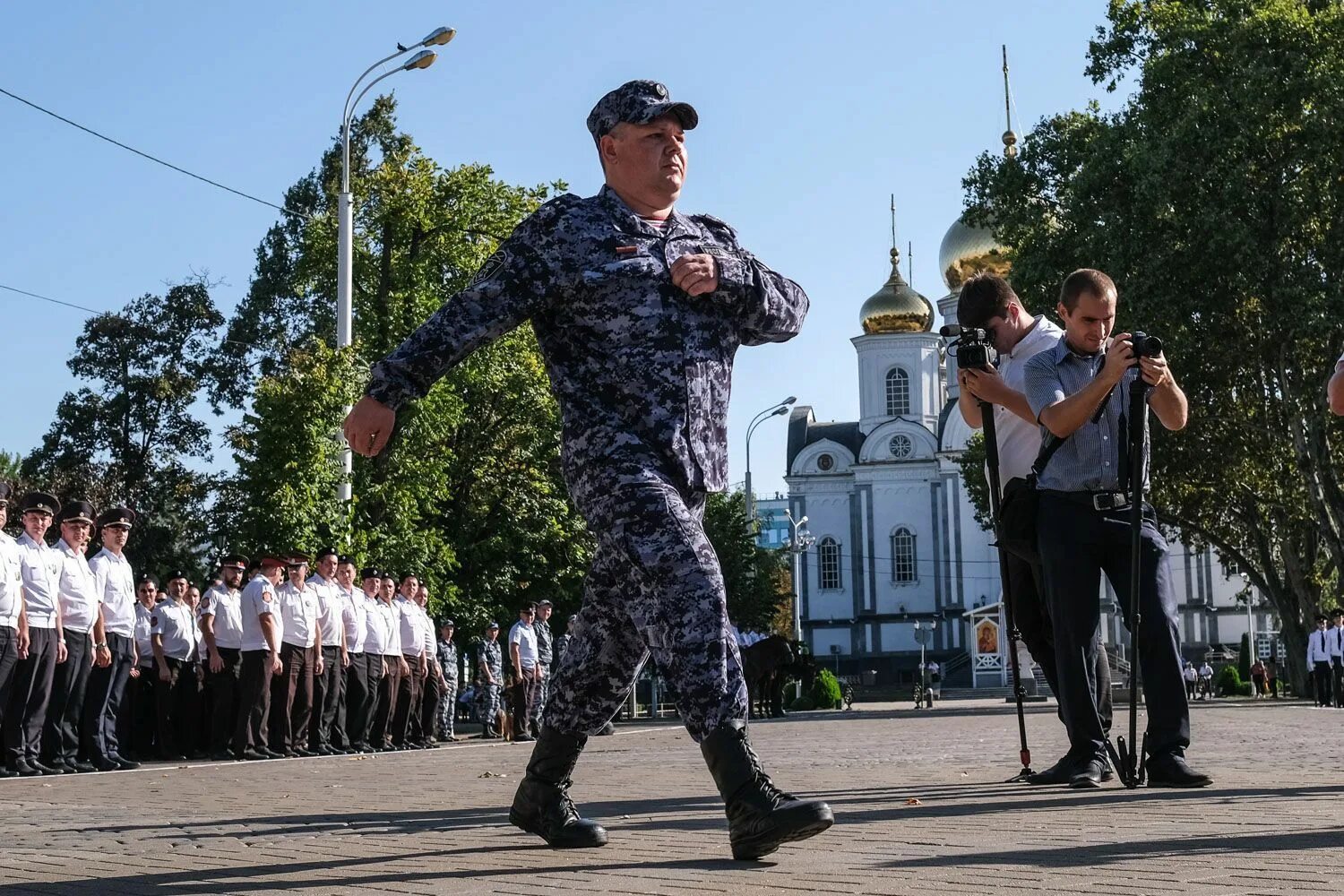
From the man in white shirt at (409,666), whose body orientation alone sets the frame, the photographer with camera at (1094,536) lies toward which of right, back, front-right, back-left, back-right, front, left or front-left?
front-right

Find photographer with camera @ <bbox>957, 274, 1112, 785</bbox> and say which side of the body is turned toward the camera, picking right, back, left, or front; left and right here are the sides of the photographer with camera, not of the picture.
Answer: left

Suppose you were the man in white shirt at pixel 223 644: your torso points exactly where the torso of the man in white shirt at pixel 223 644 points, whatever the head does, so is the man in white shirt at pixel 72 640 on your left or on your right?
on your right

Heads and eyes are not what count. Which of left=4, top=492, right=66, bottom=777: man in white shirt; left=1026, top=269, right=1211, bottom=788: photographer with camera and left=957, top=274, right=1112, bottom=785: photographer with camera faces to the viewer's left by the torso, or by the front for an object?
left=957, top=274, right=1112, bottom=785: photographer with camera

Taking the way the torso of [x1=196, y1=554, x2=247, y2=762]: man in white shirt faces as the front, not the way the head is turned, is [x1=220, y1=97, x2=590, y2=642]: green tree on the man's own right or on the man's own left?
on the man's own left

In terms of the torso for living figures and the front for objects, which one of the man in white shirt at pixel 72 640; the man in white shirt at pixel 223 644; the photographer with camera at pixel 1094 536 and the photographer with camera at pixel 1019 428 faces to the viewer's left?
the photographer with camera at pixel 1019 428

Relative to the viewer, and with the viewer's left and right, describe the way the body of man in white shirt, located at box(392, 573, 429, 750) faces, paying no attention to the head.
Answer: facing the viewer and to the right of the viewer

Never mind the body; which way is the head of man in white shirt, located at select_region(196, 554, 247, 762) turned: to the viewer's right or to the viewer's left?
to the viewer's right

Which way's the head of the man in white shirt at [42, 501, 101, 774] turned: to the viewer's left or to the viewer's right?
to the viewer's right

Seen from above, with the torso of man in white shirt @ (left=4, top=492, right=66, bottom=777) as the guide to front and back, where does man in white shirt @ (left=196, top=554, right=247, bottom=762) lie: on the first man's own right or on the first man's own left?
on the first man's own left

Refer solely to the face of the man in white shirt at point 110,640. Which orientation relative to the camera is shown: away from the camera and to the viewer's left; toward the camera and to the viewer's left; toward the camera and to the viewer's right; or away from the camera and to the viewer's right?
toward the camera and to the viewer's right

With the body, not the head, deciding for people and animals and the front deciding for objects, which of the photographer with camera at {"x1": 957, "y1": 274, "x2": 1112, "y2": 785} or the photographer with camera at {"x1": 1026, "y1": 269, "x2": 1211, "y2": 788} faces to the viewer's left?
the photographer with camera at {"x1": 957, "y1": 274, "x2": 1112, "y2": 785}

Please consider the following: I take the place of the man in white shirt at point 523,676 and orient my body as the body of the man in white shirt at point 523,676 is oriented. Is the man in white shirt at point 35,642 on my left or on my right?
on my right

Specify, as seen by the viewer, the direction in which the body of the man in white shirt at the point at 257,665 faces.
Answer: to the viewer's right

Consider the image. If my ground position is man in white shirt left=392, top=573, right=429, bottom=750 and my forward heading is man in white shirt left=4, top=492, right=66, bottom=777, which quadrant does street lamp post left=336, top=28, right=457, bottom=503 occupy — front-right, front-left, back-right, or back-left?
back-right

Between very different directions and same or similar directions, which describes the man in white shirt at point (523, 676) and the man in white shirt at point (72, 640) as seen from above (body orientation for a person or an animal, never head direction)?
same or similar directions

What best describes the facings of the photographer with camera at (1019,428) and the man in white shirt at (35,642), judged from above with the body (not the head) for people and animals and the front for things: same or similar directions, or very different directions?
very different directions
